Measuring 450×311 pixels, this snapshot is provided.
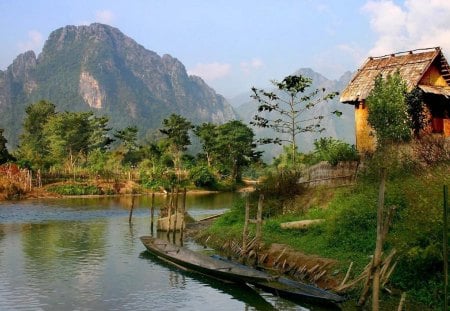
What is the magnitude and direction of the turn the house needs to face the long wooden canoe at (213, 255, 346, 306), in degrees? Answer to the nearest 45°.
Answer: approximately 45° to its right

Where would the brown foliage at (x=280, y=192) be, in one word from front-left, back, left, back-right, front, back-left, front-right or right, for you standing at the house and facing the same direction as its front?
right
